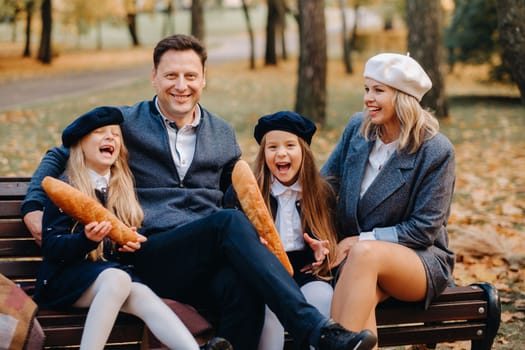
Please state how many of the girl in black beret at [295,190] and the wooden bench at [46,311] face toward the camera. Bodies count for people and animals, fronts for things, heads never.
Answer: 2

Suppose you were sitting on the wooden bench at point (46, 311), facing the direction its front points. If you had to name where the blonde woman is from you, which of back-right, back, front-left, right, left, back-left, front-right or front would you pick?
left

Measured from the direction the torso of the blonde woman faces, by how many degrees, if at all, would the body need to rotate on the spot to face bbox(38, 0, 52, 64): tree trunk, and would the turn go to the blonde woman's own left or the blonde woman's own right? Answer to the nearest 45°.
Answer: approximately 90° to the blonde woman's own right

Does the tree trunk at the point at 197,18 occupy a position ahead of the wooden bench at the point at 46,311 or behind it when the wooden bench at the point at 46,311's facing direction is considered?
behind

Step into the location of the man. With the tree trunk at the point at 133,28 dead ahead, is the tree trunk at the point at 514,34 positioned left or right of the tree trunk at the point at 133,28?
right

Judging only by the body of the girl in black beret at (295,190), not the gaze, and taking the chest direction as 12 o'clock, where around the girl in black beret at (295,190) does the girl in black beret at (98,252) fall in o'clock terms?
the girl in black beret at (98,252) is roughly at 2 o'clock from the girl in black beret at (295,190).

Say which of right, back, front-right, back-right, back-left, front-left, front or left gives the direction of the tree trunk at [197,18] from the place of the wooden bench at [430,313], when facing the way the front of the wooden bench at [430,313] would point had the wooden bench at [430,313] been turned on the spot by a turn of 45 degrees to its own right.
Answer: back-right

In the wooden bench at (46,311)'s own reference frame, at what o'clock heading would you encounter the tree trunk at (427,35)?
The tree trunk is roughly at 7 o'clock from the wooden bench.

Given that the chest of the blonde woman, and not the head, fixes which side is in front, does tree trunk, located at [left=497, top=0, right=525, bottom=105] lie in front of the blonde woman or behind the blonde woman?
behind

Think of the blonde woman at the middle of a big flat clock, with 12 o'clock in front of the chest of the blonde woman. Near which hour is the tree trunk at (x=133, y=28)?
The tree trunk is roughly at 4 o'clock from the blonde woman.

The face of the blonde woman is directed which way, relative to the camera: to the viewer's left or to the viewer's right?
to the viewer's left

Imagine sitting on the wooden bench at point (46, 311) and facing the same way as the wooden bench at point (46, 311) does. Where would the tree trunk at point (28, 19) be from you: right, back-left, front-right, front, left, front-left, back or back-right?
back

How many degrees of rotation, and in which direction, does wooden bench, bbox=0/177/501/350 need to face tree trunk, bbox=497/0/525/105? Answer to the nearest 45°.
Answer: approximately 135° to its left
